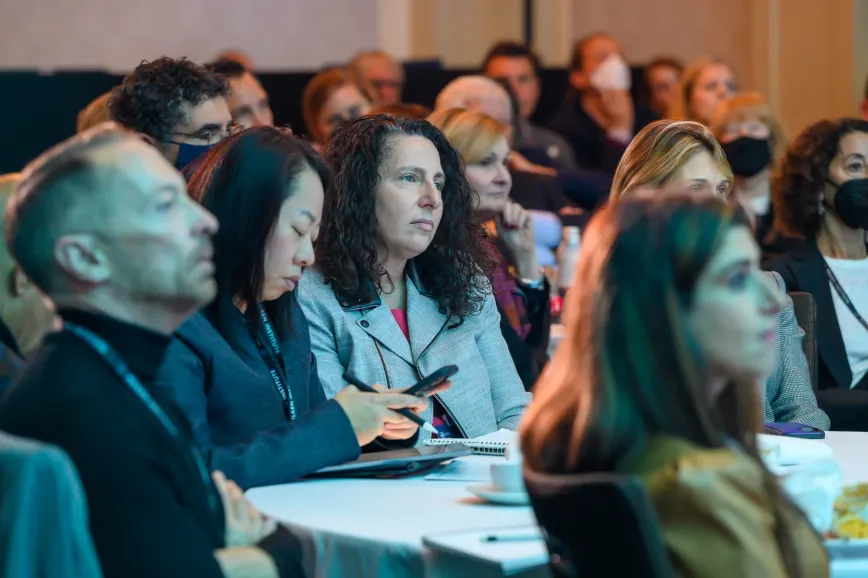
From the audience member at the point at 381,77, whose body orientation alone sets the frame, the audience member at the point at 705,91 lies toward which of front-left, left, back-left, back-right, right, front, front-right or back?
front-left

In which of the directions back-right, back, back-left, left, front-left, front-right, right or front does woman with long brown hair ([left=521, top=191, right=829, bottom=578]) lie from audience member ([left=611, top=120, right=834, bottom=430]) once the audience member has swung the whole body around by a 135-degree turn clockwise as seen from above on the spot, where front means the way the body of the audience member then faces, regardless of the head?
left

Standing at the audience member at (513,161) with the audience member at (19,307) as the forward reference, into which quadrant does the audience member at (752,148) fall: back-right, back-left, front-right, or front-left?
back-left

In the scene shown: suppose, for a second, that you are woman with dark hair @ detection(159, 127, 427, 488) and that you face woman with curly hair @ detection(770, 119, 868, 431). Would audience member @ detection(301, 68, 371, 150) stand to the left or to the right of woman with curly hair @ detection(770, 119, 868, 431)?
left

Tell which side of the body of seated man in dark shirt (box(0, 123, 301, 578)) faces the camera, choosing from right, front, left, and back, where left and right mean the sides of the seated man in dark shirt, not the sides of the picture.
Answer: right

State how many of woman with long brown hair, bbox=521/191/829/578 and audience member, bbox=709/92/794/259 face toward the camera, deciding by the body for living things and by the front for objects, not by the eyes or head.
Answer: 1

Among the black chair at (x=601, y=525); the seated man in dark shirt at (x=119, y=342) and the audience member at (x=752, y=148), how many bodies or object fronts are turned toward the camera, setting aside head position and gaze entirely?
1

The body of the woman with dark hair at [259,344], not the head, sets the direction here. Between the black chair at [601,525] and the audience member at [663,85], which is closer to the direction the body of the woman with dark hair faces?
the black chair

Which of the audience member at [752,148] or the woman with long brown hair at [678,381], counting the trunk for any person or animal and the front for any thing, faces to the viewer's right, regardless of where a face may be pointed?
the woman with long brown hair

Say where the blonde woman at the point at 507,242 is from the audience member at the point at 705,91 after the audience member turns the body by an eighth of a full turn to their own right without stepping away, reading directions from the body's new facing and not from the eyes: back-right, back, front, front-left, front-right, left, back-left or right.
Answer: front

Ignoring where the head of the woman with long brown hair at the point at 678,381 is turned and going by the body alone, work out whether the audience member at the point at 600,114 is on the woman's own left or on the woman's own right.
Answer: on the woman's own left

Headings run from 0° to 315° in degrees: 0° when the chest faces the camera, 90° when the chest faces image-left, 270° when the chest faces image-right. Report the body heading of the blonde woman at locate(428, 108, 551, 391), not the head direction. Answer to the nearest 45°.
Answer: approximately 315°
